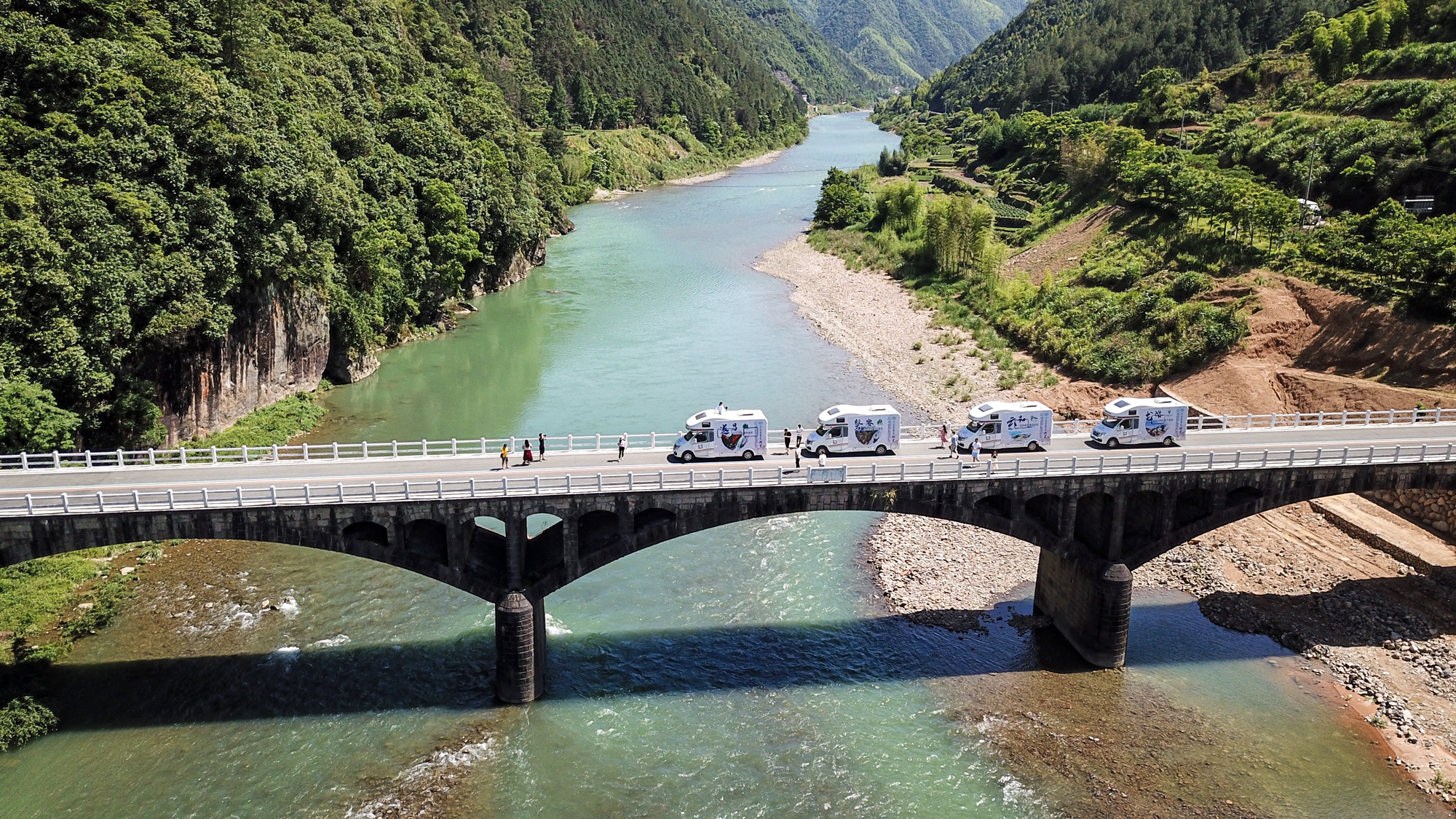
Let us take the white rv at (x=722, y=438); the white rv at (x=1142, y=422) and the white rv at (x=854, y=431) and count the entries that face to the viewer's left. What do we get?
3

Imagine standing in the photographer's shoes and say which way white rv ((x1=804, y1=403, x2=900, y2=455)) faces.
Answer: facing to the left of the viewer

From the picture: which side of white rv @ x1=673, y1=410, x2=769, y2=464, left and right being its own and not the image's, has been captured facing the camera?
left

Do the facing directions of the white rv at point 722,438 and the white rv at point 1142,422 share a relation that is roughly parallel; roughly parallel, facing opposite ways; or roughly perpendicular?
roughly parallel

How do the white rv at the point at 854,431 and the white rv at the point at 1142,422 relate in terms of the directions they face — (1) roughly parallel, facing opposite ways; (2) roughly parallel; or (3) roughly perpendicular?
roughly parallel

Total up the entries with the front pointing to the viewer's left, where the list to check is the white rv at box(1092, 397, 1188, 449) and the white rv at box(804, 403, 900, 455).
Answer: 2

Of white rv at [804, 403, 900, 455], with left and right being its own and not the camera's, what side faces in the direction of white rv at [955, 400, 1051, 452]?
back

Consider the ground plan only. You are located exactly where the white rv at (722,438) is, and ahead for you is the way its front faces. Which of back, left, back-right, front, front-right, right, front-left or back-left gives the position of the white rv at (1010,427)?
back

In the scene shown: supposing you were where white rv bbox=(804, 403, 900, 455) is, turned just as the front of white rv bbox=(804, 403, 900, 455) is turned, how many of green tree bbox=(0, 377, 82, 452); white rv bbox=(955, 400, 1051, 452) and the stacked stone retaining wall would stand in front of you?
1

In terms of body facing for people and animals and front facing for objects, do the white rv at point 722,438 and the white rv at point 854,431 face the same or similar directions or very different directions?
same or similar directions

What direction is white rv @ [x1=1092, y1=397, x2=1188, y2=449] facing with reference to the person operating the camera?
facing to the left of the viewer

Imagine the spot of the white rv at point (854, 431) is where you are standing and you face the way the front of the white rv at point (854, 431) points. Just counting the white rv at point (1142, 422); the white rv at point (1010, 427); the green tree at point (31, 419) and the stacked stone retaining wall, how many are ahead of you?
1

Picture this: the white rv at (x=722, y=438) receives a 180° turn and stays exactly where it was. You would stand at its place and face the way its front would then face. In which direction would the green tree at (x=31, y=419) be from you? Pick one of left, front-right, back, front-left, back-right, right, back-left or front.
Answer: back

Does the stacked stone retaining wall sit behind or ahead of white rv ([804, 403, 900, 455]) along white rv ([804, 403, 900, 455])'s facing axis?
behind

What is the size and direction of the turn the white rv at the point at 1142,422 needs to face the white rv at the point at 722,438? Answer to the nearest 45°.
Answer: approximately 45° to its left

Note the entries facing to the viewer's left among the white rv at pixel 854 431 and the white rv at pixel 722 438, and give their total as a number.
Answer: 2

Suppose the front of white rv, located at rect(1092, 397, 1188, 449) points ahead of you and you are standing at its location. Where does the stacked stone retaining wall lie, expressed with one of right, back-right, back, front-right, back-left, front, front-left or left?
back-right
